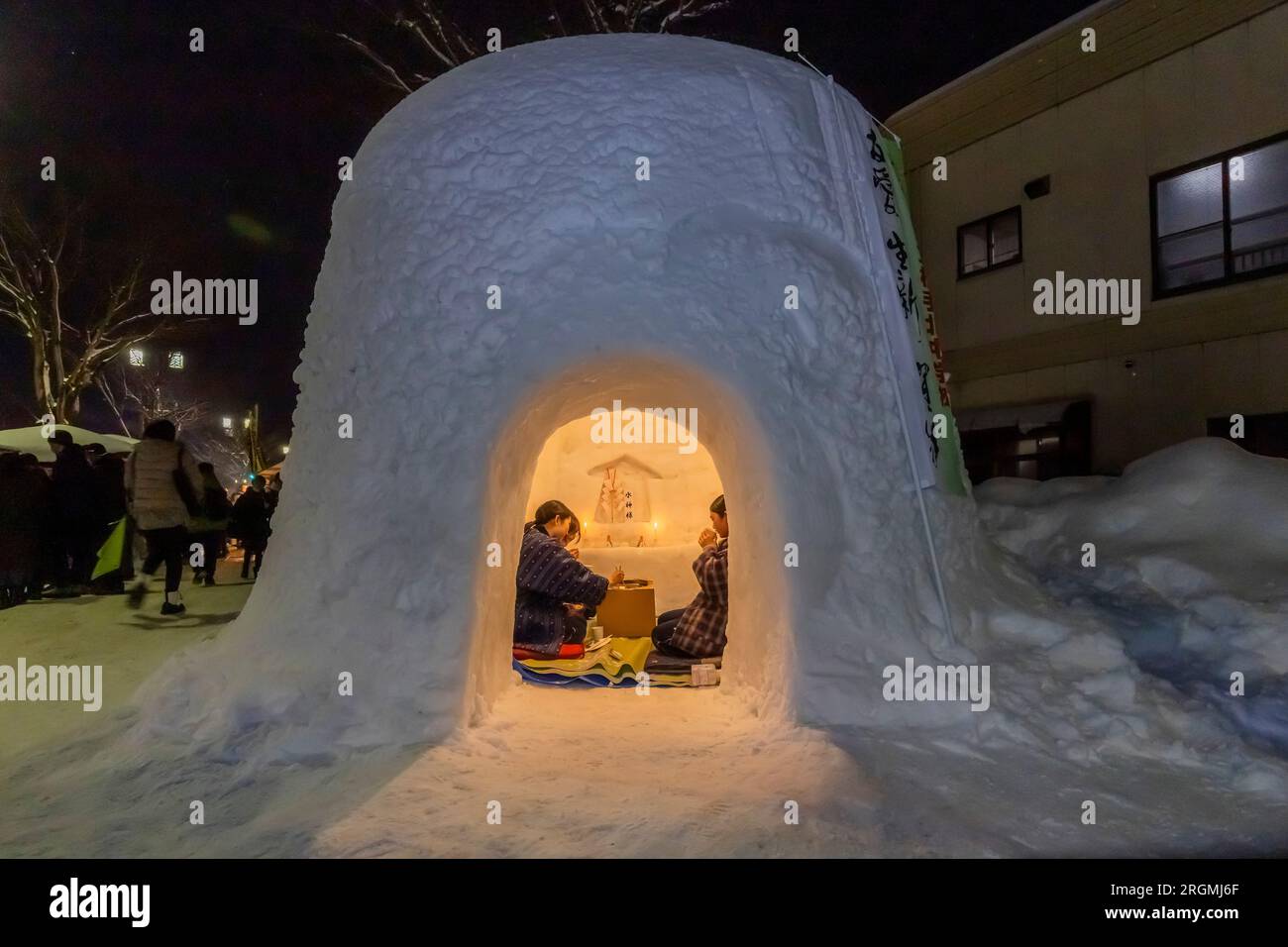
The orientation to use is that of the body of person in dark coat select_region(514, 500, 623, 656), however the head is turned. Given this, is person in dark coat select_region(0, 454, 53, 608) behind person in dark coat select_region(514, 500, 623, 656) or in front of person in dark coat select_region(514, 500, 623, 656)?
behind

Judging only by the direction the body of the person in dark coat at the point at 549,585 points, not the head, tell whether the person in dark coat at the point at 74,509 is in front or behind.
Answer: behind

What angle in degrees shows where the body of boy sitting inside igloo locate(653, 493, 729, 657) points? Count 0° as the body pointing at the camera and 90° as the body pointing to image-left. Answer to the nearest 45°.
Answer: approximately 90°

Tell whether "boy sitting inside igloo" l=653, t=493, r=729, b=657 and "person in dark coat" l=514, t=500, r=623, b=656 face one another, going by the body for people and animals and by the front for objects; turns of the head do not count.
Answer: yes

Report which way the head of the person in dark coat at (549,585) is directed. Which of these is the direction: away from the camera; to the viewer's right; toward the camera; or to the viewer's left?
to the viewer's right

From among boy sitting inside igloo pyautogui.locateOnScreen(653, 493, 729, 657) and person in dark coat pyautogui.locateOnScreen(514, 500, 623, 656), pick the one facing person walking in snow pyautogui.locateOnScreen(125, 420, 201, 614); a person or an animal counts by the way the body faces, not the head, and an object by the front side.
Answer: the boy sitting inside igloo

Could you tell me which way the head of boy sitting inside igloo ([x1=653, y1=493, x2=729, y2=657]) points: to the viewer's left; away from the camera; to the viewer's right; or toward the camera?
to the viewer's left

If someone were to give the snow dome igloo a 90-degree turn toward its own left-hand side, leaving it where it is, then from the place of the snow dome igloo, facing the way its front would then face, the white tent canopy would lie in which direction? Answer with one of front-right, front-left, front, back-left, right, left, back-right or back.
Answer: back-left

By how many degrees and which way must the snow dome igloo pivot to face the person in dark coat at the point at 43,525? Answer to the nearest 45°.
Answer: approximately 135° to its right

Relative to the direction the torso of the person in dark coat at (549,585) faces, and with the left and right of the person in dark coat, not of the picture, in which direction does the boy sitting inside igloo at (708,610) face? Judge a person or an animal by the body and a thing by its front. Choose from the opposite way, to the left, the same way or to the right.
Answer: the opposite way

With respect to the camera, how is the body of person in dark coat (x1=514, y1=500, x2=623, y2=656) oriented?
to the viewer's right

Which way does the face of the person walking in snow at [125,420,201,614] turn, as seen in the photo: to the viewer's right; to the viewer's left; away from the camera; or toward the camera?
away from the camera
